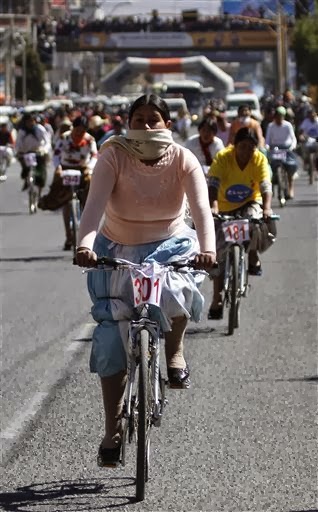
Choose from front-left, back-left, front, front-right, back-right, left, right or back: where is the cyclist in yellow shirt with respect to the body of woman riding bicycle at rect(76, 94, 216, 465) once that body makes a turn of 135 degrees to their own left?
front-left

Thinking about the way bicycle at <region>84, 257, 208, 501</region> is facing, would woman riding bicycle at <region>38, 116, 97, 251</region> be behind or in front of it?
behind

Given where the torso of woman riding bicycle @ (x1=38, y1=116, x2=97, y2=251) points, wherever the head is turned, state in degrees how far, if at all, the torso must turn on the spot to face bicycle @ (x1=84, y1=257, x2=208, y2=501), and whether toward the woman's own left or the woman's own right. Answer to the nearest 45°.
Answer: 0° — they already face it

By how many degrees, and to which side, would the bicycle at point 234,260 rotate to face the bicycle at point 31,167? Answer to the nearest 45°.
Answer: approximately 180°

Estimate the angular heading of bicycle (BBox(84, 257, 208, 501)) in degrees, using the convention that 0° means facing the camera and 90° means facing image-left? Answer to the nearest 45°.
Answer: approximately 0°

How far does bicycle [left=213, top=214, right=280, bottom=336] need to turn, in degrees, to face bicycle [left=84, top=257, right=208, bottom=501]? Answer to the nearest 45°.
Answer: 0° — it already faces it

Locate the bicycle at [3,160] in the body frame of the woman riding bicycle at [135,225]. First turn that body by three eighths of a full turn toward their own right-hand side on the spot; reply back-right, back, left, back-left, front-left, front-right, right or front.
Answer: front-right

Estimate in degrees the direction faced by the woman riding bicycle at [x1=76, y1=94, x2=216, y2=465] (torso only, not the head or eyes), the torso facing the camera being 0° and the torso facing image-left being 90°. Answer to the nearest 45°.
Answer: approximately 0°
